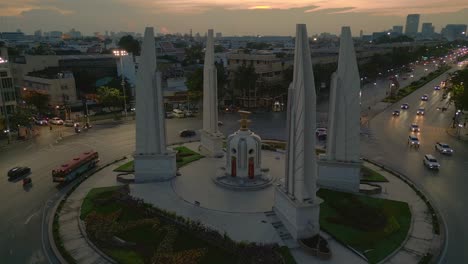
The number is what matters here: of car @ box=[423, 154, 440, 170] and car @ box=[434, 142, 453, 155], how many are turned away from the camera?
0

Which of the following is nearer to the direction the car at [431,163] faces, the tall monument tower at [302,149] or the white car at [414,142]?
the tall monument tower

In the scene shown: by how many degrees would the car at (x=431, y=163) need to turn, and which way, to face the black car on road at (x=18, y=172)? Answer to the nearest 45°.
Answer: approximately 90° to its right

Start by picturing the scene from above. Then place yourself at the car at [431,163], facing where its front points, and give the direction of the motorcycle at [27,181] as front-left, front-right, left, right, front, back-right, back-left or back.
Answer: right

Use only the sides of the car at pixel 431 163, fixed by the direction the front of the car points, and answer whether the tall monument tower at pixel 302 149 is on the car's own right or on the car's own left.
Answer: on the car's own right

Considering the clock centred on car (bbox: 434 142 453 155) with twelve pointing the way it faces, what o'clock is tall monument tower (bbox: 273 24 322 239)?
The tall monument tower is roughly at 2 o'clock from the car.

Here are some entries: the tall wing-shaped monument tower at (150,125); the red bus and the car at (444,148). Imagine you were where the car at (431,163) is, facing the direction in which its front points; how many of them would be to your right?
2

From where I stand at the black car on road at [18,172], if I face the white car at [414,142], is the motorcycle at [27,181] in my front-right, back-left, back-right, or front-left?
front-right

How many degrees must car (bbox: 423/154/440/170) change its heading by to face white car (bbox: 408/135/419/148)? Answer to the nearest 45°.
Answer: approximately 135° to its left

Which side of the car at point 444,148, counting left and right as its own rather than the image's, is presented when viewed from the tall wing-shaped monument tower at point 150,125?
right

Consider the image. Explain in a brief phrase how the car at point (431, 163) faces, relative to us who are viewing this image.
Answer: facing the viewer and to the right of the viewer

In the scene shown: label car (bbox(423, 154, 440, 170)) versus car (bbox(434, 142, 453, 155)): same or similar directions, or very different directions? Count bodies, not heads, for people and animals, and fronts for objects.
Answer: same or similar directions

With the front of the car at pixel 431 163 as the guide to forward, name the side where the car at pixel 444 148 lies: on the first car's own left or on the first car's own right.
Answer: on the first car's own left
